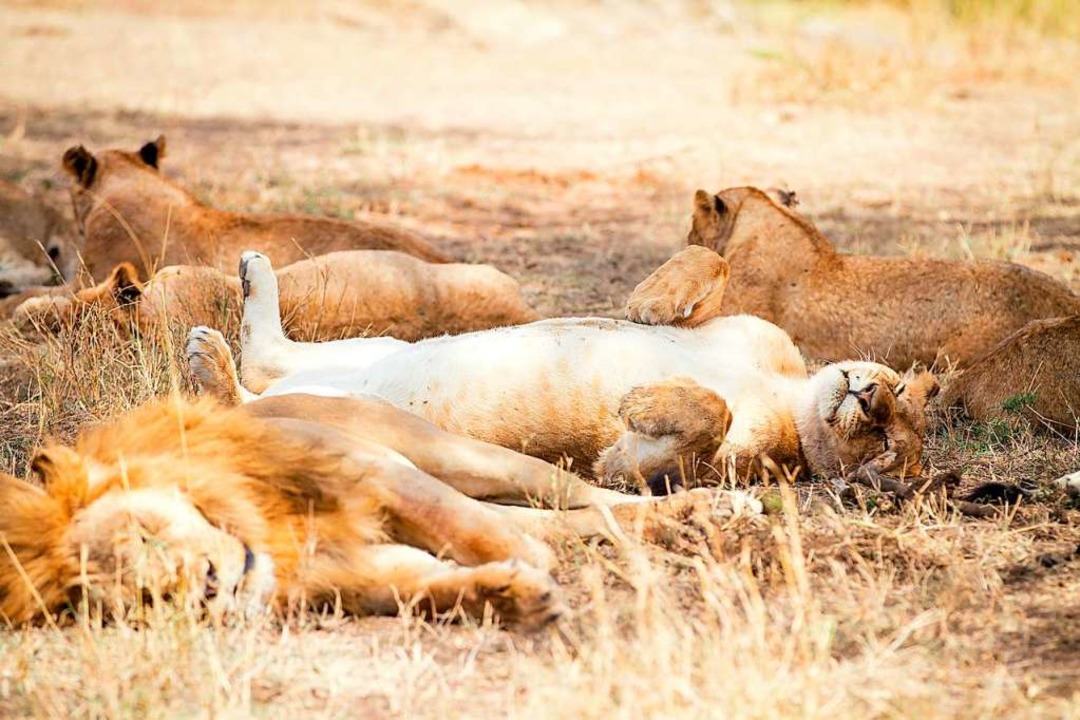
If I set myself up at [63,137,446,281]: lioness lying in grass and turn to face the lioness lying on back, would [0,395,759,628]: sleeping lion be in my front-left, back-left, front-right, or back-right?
front-right

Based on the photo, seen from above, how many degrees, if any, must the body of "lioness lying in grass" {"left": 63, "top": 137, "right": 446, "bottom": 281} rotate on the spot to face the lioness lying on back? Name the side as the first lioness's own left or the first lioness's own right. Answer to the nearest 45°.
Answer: approximately 180°

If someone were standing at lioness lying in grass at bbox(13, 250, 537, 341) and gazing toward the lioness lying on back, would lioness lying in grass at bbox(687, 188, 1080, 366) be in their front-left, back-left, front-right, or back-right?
front-left

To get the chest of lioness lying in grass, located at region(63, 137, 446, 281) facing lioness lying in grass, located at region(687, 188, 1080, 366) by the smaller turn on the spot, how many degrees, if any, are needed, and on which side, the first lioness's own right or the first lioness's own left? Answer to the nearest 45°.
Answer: approximately 135° to the first lioness's own right

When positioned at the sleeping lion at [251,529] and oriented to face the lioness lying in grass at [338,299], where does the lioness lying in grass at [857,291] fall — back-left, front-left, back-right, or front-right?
front-right

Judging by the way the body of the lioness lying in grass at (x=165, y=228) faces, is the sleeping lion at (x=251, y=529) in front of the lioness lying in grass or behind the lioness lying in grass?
behind

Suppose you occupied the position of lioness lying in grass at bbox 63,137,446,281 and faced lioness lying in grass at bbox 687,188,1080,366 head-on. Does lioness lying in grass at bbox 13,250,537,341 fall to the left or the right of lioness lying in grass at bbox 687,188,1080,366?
right

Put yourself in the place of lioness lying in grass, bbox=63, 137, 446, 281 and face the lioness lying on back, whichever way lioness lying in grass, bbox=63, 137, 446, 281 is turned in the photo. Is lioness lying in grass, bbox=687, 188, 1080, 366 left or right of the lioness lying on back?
left

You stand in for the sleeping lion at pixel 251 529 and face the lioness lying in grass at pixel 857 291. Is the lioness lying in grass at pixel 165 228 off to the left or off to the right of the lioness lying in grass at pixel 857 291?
left

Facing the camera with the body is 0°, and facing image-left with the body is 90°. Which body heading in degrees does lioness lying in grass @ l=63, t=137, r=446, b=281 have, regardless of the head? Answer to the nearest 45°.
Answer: approximately 135°

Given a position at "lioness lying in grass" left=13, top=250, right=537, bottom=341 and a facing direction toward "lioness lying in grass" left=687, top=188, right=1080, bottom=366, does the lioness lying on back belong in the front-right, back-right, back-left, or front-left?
front-right
